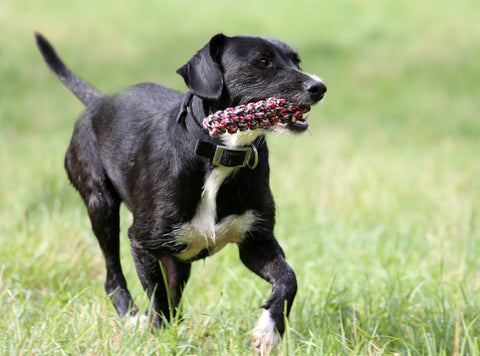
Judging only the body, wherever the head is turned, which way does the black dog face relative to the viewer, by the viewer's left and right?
facing the viewer and to the right of the viewer
